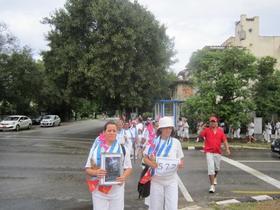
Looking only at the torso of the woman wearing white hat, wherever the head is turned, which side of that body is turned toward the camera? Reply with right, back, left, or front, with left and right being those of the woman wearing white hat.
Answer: front

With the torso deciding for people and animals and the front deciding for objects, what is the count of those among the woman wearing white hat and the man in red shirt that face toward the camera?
2

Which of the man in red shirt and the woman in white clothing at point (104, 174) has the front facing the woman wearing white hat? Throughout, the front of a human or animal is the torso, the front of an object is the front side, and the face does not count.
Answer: the man in red shirt

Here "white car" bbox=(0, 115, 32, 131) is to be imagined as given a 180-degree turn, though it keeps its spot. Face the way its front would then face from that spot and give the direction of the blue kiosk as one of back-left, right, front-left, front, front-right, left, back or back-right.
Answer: right

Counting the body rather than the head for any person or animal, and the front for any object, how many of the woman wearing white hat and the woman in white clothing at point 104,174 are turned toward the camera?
2

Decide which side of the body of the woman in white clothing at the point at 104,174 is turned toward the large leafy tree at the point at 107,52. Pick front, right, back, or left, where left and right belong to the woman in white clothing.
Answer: back

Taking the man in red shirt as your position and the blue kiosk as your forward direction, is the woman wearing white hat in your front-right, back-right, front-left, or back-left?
back-left

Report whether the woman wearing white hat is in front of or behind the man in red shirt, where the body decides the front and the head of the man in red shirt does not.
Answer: in front

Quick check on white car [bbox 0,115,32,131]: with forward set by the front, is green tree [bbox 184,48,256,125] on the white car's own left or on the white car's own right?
on the white car's own left

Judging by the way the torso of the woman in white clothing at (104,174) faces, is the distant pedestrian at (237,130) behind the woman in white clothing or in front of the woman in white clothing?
behind

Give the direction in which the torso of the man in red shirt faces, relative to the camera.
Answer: toward the camera
